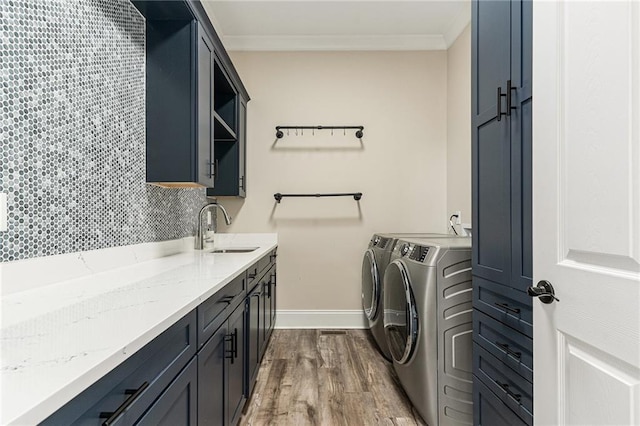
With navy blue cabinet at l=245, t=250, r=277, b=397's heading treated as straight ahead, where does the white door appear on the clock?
The white door is roughly at 2 o'clock from the navy blue cabinet.

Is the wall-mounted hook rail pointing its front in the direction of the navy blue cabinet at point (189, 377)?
yes

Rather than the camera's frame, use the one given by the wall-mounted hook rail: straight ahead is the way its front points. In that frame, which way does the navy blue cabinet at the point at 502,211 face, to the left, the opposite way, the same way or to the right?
to the right

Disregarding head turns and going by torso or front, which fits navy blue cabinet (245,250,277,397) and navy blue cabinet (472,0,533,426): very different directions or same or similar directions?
very different directions

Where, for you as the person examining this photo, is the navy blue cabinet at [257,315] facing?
facing to the right of the viewer

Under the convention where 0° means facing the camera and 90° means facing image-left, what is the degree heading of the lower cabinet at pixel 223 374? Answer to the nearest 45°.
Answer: approximately 270°

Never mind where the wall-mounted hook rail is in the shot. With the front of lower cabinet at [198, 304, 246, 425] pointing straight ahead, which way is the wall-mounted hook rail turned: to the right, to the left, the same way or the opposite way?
to the right

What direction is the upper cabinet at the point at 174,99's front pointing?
to the viewer's right

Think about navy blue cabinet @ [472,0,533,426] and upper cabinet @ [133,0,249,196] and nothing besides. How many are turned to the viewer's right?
1
